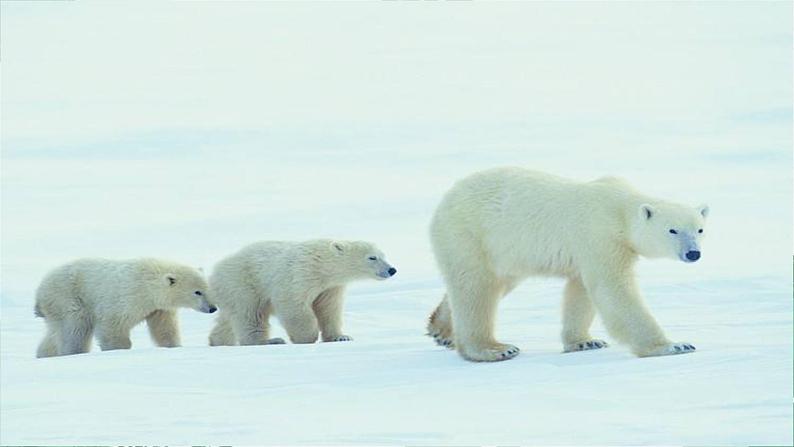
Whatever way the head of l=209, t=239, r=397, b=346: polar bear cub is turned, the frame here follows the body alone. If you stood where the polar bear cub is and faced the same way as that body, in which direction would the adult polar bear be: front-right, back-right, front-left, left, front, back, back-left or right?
front-right

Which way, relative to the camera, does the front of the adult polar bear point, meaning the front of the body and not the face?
to the viewer's right

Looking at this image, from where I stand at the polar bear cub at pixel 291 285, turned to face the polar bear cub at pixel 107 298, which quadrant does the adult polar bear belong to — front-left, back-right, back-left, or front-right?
back-left

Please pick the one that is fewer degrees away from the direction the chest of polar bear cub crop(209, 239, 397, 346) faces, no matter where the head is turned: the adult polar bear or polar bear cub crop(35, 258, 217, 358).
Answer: the adult polar bear

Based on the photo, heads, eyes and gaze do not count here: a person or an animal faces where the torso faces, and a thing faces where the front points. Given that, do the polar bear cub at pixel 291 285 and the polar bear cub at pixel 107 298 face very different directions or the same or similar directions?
same or similar directions

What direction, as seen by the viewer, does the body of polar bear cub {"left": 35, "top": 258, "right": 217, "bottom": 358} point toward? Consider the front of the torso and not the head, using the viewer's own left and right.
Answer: facing to the right of the viewer

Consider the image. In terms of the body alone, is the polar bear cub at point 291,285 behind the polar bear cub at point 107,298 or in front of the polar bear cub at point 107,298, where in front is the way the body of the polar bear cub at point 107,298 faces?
in front

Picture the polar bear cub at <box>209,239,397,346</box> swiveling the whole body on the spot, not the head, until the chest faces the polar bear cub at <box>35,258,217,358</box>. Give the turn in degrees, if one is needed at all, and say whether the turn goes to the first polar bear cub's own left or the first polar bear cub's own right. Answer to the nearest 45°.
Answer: approximately 180°

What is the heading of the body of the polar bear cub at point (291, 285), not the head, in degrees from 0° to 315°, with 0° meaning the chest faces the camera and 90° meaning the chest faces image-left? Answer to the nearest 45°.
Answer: approximately 270°

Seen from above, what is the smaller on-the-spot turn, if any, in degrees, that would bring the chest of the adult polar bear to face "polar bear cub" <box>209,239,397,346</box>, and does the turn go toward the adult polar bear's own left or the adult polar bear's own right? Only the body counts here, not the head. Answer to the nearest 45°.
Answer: approximately 135° to the adult polar bear's own left

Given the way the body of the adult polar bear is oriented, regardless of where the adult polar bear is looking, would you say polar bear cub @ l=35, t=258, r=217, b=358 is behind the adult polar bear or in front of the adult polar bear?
behind

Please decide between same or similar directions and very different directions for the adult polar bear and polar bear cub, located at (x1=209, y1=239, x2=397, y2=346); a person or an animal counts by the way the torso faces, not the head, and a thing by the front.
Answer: same or similar directions

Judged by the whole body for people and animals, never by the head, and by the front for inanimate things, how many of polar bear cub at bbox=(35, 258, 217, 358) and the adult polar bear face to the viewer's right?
2
